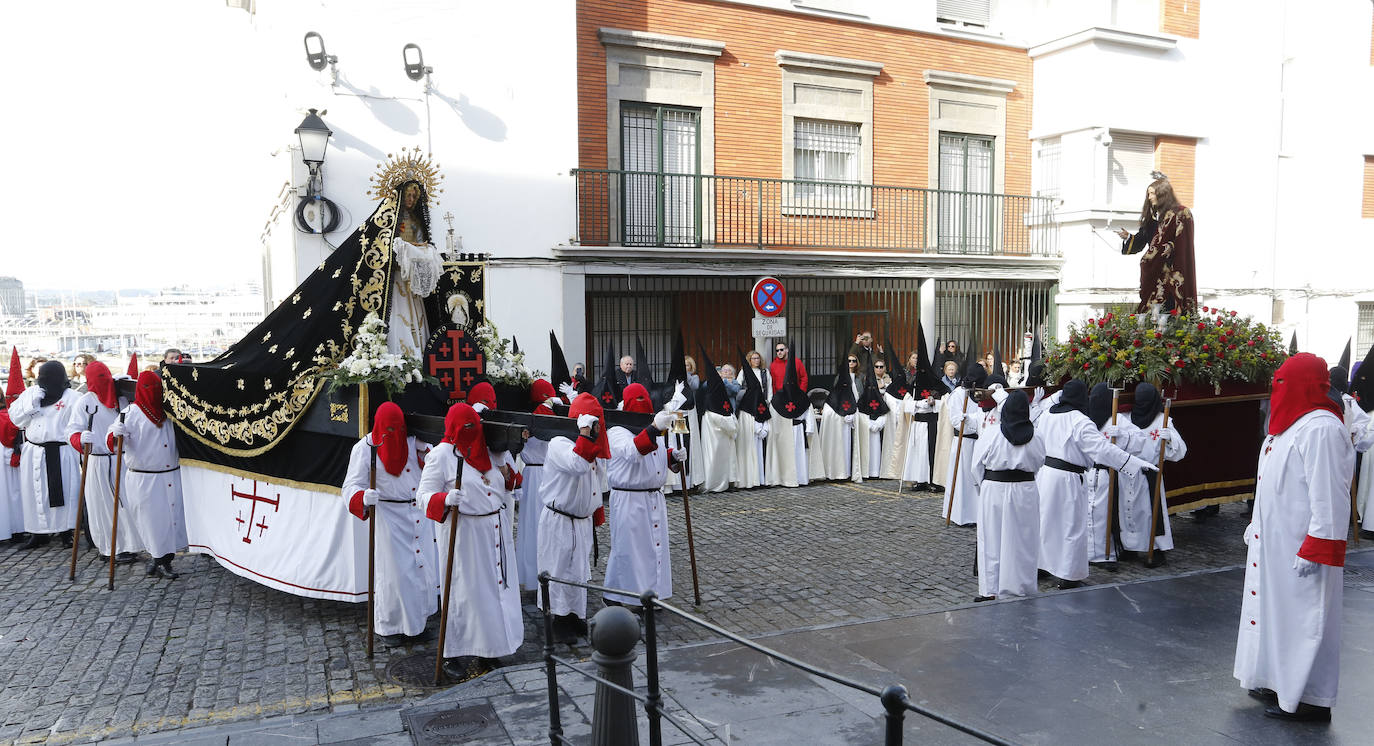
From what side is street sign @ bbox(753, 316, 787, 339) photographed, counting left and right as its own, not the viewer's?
front

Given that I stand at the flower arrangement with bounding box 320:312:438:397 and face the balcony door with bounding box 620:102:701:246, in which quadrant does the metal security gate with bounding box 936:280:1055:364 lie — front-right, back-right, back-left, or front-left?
front-right

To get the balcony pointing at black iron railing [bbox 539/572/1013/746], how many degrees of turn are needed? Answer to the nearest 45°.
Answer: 0° — it already faces it

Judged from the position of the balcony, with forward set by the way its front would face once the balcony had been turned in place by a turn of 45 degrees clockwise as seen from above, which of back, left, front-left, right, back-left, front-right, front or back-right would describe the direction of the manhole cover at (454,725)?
front-left

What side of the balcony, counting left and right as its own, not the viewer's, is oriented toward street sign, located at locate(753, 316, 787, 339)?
front

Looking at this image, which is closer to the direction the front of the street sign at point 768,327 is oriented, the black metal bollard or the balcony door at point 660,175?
the black metal bollard

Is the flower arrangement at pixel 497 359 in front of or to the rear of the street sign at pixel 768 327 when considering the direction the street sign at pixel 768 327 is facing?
in front

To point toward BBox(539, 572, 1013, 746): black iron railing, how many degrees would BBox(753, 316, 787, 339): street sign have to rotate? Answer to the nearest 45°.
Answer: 0° — it already faces it

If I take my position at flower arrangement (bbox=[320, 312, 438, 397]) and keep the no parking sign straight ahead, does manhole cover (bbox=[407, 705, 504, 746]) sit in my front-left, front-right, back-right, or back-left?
back-right

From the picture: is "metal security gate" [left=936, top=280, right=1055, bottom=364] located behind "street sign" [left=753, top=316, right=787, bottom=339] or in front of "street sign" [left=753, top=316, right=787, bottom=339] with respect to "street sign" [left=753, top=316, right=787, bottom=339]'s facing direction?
behind

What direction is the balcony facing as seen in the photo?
toward the camera

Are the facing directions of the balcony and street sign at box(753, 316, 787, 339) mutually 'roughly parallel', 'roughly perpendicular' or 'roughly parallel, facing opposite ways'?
roughly parallel

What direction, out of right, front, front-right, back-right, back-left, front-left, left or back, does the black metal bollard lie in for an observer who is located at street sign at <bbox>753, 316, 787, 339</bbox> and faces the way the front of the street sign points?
front

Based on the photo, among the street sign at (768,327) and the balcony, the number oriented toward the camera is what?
2
